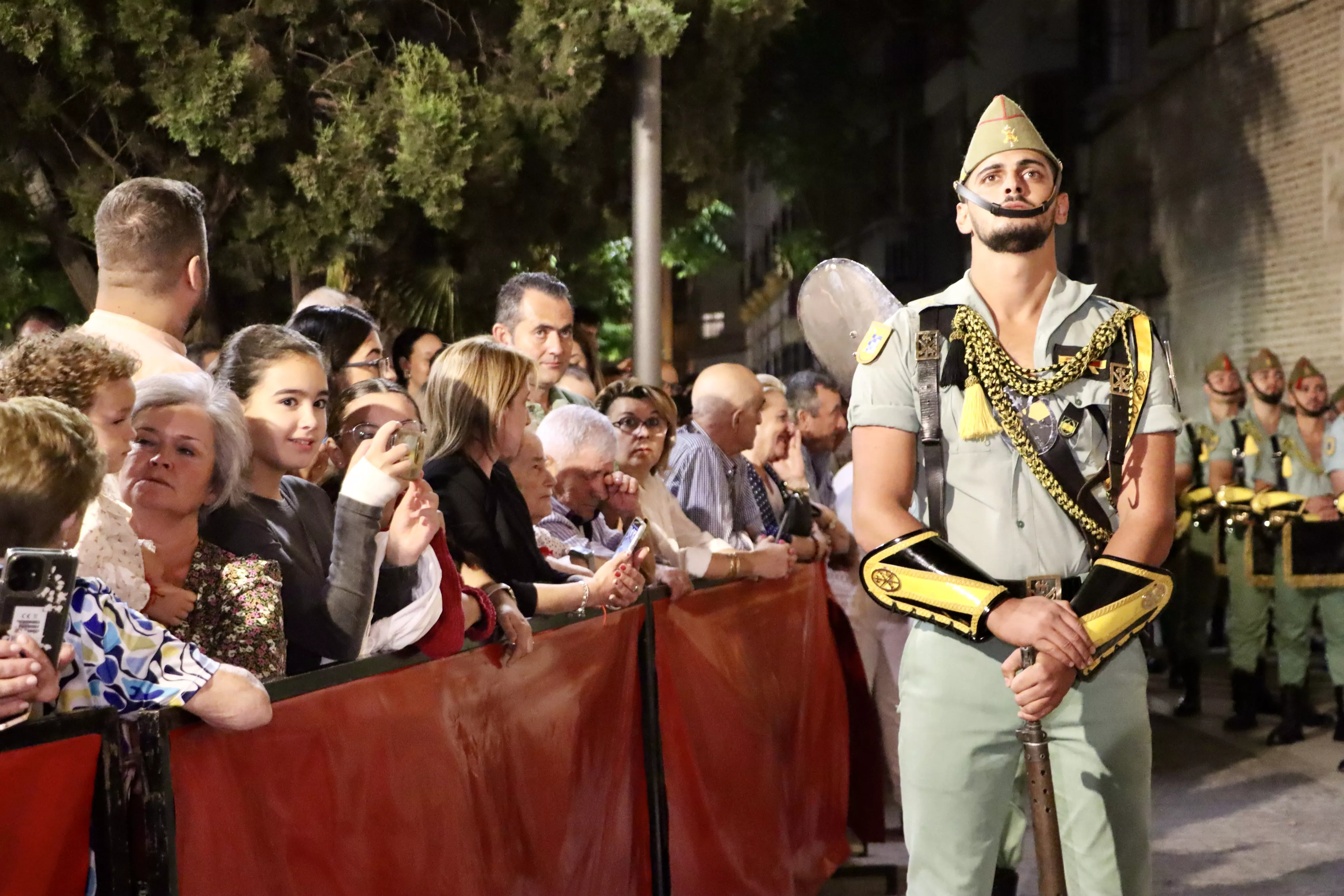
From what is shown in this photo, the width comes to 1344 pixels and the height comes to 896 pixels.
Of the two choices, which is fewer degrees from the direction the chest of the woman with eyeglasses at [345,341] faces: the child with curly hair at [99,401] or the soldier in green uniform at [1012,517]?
the soldier in green uniform

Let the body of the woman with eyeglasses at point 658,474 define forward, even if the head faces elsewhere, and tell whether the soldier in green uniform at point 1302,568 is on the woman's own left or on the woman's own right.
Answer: on the woman's own left

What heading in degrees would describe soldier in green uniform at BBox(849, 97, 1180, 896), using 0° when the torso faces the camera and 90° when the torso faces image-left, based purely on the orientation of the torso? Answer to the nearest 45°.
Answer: approximately 0°

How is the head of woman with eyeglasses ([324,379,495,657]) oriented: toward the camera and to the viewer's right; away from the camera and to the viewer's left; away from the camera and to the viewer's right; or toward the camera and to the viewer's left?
toward the camera and to the viewer's right

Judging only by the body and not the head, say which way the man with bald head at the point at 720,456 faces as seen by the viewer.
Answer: to the viewer's right

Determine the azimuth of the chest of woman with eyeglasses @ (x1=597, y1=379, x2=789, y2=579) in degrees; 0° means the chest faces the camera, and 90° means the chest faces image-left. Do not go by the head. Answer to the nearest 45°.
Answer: approximately 315°

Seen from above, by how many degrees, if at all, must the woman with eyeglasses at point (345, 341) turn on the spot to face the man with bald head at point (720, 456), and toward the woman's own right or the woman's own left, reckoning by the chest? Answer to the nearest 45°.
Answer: approximately 45° to the woman's own left

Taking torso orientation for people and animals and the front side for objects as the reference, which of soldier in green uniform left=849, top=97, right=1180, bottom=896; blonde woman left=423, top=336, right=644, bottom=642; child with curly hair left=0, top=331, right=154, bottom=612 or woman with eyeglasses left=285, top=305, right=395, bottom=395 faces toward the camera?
the soldier in green uniform

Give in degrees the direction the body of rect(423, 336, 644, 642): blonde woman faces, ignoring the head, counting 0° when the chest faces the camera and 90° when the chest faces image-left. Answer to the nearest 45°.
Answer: approximately 270°

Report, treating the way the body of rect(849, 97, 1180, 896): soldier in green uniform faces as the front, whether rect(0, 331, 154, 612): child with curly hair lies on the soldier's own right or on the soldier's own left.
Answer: on the soldier's own right

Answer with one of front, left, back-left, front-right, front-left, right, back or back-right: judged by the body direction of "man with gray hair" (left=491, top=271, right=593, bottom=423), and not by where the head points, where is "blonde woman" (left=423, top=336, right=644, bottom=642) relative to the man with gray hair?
front-right
